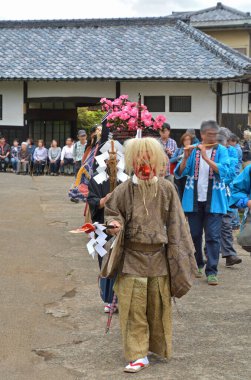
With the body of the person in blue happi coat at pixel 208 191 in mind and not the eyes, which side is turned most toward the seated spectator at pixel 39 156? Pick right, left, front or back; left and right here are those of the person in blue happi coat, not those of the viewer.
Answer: back

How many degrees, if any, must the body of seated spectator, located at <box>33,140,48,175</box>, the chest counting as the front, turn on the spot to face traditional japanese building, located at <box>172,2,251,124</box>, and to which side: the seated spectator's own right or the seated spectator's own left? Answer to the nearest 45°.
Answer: approximately 135° to the seated spectator's own left

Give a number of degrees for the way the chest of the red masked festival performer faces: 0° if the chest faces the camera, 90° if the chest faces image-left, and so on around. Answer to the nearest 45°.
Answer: approximately 0°

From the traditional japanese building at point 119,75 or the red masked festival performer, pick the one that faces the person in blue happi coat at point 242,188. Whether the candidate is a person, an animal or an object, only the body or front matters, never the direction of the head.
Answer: the traditional japanese building

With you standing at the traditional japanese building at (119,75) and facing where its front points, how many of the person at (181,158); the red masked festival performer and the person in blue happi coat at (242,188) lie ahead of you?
3

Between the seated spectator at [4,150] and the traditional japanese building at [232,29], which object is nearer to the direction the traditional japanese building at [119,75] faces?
the seated spectator
